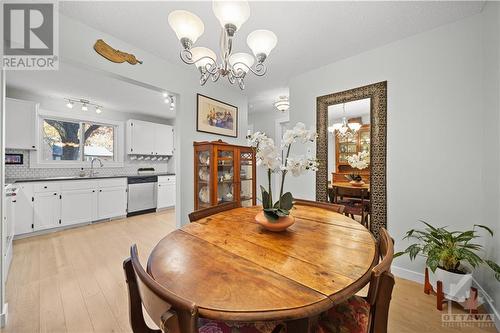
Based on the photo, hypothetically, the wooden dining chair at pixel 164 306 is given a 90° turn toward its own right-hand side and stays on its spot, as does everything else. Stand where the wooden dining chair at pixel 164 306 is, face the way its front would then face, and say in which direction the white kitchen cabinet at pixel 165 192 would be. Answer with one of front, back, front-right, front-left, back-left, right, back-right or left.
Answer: back-left

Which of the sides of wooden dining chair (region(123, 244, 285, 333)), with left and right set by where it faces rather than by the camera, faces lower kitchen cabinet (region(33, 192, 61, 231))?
left

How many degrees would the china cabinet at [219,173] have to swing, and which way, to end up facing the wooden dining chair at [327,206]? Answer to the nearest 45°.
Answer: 0° — it already faces it

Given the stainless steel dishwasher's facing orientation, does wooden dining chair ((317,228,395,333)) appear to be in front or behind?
in front

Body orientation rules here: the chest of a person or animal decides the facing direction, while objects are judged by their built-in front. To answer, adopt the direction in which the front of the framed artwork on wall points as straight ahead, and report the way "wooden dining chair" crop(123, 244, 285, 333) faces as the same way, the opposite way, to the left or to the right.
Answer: to the left

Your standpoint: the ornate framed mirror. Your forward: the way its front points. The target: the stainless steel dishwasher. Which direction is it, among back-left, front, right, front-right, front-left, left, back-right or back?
front-right

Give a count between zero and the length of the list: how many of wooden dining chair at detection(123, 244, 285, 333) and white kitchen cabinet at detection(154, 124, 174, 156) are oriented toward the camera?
1

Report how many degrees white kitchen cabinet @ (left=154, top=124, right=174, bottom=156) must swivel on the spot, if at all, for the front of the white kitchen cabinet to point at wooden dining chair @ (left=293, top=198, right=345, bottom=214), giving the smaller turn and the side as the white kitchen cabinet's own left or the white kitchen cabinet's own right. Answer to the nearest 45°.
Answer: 0° — it already faces it

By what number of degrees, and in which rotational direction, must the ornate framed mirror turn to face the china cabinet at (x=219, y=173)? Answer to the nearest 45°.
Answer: approximately 45° to its right

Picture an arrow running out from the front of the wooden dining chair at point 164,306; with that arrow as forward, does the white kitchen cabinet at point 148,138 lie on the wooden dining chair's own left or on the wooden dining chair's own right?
on the wooden dining chair's own left

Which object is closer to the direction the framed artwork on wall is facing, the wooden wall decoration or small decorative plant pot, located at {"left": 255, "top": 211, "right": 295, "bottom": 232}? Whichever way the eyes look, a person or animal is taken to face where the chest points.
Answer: the small decorative plant pot

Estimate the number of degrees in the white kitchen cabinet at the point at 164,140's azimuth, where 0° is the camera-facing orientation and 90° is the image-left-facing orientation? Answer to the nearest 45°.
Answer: approximately 0°
